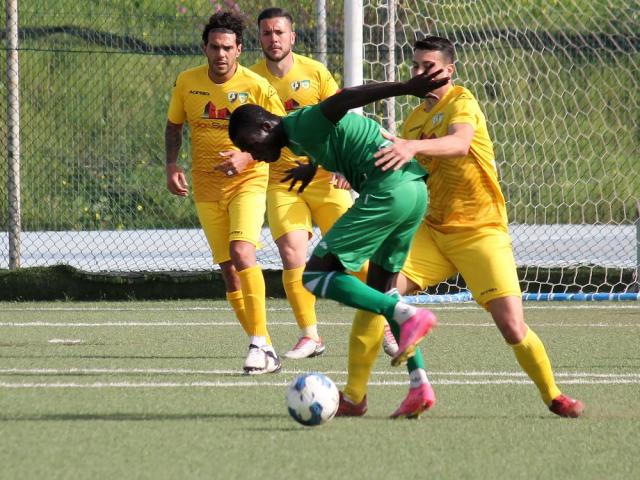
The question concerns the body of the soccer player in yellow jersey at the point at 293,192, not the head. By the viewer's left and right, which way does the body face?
facing the viewer

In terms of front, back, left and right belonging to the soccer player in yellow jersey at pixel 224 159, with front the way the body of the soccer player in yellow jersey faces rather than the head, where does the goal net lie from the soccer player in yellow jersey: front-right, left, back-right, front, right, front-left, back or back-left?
back-left

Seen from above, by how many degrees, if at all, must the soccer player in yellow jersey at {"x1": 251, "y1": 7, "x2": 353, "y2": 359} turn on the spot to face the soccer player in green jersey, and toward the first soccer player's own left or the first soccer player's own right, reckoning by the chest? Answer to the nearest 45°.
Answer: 0° — they already face them

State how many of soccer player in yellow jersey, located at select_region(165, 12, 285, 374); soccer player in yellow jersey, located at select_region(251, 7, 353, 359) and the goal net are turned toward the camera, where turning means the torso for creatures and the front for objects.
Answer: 3

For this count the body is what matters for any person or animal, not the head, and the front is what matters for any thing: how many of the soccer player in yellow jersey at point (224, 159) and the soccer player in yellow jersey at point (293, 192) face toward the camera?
2

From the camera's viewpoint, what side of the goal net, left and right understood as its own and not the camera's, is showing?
front

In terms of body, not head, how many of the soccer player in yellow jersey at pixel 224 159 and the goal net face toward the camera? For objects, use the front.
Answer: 2

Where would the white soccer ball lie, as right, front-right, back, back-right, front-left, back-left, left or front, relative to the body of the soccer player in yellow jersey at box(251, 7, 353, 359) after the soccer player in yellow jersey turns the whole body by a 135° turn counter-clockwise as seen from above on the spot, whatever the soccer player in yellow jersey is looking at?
back-right

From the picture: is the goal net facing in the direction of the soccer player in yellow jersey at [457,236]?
yes

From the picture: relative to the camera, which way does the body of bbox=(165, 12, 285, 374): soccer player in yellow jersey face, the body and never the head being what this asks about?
toward the camera

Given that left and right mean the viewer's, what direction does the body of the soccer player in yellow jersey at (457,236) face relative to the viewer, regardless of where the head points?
facing the viewer and to the left of the viewer

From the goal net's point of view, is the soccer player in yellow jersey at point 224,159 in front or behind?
in front

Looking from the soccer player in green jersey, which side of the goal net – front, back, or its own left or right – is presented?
front
